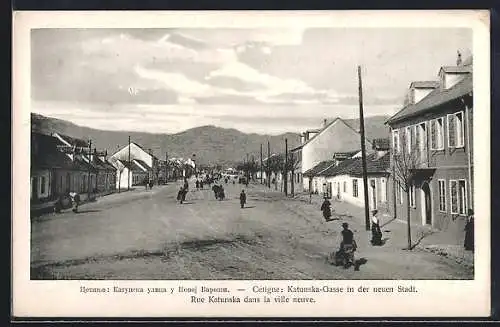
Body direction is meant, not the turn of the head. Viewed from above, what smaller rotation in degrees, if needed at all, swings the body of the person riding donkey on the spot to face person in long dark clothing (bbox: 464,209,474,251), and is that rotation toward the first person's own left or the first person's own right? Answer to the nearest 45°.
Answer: approximately 45° to the first person's own right

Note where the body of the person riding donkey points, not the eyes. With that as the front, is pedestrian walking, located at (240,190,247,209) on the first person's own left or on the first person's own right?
on the first person's own right
